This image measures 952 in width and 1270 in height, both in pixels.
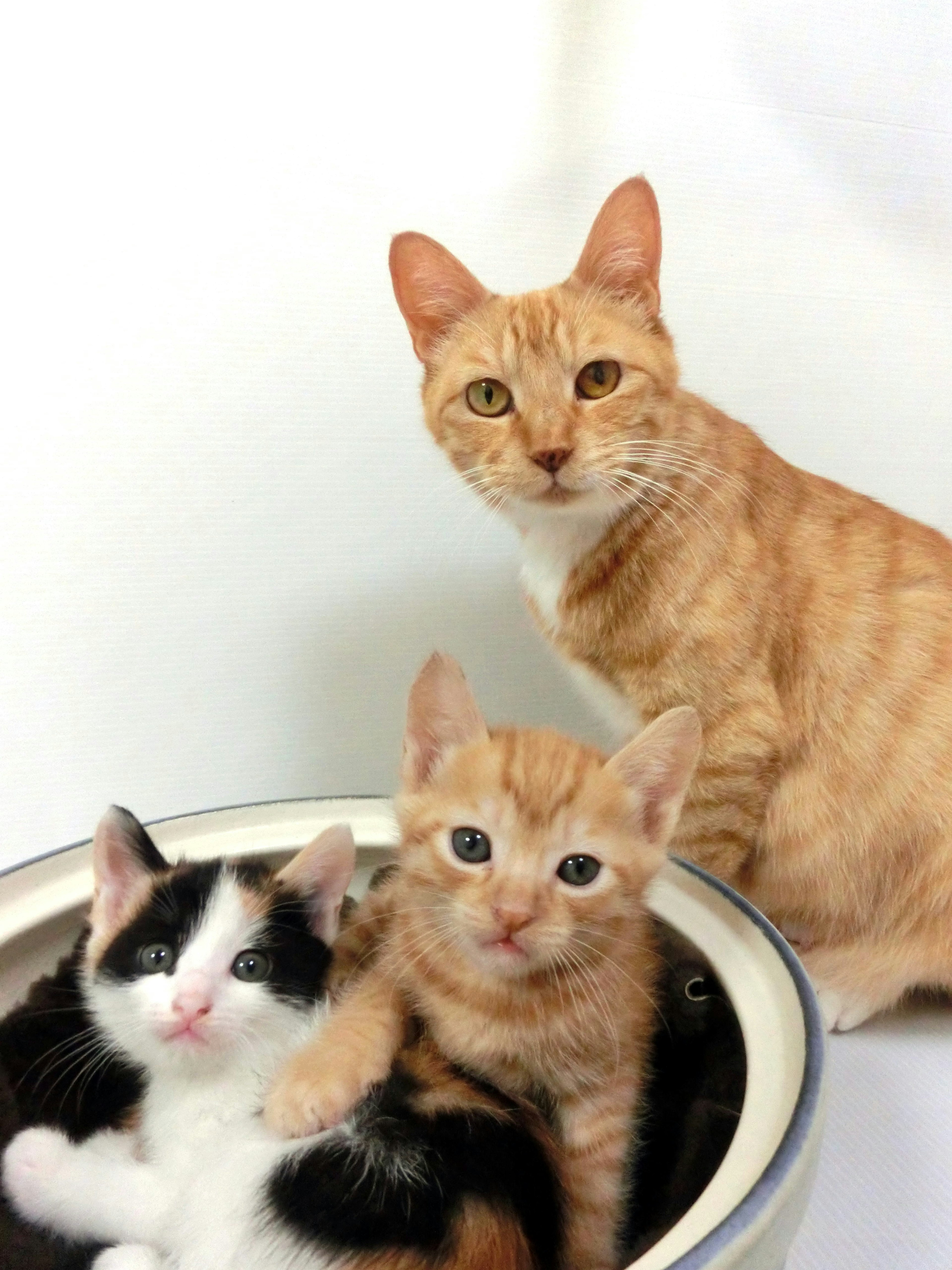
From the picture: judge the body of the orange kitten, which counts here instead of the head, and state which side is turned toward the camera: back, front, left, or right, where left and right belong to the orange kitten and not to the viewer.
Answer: front

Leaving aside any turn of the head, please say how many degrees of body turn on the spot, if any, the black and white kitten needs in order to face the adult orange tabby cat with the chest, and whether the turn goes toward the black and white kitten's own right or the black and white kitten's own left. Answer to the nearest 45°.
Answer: approximately 180°

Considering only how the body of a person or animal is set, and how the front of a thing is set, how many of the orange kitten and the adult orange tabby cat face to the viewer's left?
1

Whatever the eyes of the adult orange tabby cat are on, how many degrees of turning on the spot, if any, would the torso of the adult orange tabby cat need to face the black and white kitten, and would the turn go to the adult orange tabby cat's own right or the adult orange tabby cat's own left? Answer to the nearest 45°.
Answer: approximately 45° to the adult orange tabby cat's own left

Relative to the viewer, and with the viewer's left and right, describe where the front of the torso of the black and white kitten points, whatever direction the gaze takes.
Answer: facing the viewer and to the left of the viewer

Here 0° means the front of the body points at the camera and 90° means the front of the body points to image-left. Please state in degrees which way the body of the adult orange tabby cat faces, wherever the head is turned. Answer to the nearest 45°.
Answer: approximately 90°

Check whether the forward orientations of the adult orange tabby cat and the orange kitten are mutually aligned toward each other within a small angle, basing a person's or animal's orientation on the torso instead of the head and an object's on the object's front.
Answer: no
